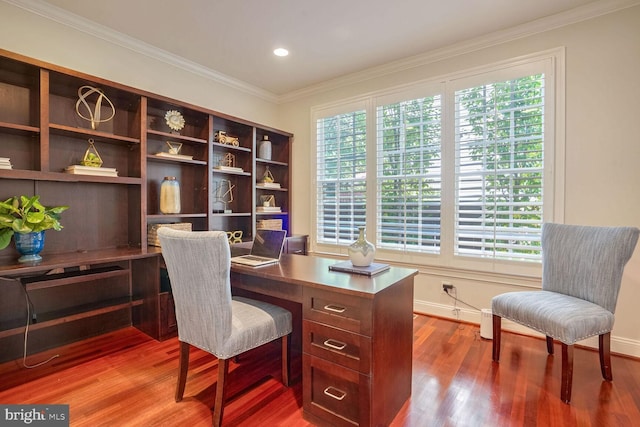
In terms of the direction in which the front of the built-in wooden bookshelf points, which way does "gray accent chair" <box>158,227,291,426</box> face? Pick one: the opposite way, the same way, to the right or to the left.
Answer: to the left

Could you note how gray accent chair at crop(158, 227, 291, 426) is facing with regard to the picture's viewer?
facing away from the viewer and to the right of the viewer

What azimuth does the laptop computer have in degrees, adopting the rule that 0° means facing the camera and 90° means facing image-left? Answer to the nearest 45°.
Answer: approximately 45°

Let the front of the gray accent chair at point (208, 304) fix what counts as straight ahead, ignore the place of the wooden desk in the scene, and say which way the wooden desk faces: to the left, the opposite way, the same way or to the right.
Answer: the opposite way

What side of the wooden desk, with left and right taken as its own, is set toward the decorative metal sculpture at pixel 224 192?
right

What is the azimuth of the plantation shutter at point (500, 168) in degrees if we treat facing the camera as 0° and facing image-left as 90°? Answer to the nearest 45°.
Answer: approximately 45°

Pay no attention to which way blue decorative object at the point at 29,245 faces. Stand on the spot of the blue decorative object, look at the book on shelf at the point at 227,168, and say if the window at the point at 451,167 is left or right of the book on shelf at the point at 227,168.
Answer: right

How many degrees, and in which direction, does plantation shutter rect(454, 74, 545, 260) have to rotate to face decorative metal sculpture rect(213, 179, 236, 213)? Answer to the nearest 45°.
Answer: approximately 45° to its right

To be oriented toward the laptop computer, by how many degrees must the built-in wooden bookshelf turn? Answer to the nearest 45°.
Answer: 0° — it already faces it

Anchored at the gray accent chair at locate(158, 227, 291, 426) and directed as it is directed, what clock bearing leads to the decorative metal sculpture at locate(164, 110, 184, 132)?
The decorative metal sculpture is roughly at 10 o'clock from the gray accent chair.

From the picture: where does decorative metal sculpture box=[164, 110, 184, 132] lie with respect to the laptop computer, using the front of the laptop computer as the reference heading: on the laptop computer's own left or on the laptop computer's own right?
on the laptop computer's own right

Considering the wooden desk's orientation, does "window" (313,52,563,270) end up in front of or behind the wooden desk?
behind

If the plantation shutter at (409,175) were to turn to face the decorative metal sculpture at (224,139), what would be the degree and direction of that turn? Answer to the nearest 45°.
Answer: approximately 45° to its right
